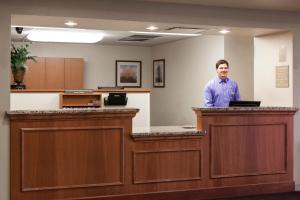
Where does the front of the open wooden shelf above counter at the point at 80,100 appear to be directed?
toward the camera

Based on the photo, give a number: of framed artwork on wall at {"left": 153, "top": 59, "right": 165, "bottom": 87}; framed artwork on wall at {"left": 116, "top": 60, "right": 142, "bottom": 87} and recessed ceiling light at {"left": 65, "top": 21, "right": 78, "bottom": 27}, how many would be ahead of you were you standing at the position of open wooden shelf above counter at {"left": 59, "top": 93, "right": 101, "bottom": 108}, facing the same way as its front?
1

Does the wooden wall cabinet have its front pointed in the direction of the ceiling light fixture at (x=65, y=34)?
yes

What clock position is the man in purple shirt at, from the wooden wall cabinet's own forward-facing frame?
The man in purple shirt is roughly at 11 o'clock from the wooden wall cabinet.

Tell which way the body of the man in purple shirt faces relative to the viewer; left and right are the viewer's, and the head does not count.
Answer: facing the viewer

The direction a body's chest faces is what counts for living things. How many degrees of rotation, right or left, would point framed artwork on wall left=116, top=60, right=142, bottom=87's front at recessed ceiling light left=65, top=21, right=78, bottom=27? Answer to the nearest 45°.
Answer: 0° — it already faces it

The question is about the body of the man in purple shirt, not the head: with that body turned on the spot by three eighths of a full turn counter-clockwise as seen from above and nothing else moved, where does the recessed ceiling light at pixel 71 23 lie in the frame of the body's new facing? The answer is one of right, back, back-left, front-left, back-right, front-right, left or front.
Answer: back

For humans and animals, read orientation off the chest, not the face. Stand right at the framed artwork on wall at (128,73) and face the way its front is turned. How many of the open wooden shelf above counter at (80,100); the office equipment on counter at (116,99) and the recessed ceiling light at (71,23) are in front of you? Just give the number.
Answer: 3

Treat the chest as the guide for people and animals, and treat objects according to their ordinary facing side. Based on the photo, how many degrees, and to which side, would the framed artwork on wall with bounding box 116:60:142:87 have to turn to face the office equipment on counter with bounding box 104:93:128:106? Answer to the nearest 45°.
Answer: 0° — it already faces it

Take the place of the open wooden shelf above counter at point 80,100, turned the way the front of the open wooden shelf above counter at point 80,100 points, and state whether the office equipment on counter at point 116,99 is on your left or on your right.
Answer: on your left

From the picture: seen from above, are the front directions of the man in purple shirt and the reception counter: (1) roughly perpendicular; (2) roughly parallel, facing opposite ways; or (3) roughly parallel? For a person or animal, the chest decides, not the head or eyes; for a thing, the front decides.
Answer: roughly parallel

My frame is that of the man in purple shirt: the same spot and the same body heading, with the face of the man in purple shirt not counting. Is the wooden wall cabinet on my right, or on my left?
on my right

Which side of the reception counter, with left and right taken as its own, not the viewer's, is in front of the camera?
front

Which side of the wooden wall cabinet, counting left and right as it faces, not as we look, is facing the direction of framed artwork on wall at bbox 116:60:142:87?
left
